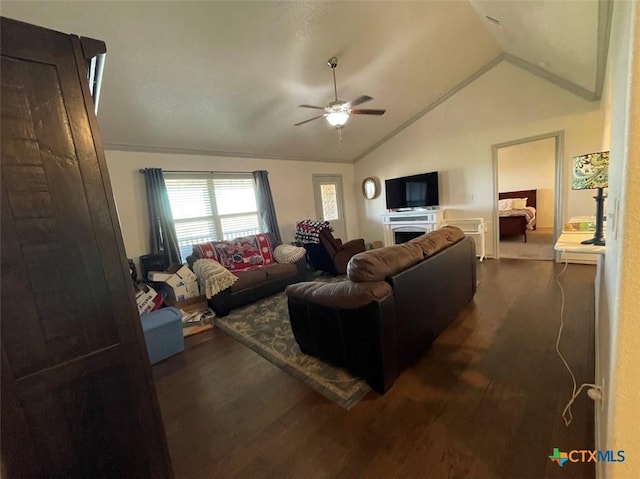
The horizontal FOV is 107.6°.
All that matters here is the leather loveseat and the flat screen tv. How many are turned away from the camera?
0

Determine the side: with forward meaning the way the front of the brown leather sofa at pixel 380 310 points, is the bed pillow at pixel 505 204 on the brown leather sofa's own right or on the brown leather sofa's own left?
on the brown leather sofa's own right

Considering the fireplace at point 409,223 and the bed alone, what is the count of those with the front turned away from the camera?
0

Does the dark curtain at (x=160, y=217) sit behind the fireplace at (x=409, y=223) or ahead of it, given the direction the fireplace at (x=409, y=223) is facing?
ahead

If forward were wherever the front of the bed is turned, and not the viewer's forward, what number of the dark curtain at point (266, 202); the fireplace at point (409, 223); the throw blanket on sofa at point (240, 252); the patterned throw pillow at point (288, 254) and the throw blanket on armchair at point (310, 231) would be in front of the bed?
5

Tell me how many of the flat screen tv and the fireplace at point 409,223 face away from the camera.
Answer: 0

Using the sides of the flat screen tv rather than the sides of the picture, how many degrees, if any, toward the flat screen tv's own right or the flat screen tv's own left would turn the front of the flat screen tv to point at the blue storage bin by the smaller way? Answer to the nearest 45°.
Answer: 0° — it already faces it

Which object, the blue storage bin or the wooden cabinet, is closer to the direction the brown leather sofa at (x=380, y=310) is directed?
the blue storage bin

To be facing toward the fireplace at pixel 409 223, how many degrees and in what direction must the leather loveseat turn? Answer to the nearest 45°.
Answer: approximately 45° to its left

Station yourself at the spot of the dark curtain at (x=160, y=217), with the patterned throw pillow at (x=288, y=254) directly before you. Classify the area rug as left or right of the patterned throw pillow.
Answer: right

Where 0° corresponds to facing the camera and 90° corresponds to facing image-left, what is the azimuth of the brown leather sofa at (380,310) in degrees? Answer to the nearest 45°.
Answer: approximately 135°

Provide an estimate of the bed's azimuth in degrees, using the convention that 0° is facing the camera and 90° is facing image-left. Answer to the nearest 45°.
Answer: approximately 45°

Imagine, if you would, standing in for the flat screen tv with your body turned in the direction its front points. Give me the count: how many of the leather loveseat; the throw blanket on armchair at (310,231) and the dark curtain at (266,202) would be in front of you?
3

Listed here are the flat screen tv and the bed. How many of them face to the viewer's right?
0

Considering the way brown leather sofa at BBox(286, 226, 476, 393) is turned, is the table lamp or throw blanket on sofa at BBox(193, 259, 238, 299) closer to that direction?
the throw blanket on sofa

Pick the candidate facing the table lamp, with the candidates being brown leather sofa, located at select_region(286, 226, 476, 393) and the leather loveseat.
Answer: the leather loveseat
